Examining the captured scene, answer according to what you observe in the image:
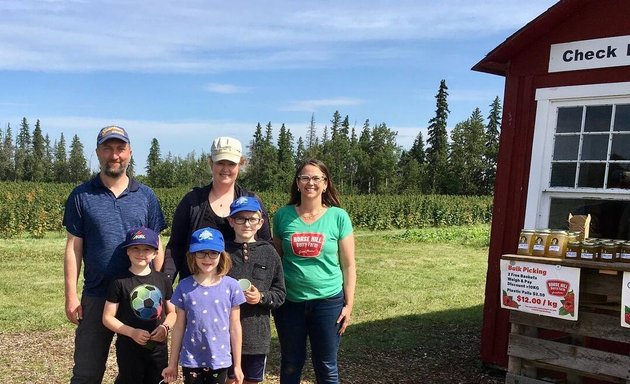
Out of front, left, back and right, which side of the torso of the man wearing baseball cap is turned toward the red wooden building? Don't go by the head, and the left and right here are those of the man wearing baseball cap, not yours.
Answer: left

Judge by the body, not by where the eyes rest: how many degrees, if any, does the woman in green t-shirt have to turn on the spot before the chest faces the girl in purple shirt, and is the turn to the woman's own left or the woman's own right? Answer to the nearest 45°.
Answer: approximately 45° to the woman's own right

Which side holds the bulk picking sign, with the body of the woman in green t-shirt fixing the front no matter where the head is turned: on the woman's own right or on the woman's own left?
on the woman's own left

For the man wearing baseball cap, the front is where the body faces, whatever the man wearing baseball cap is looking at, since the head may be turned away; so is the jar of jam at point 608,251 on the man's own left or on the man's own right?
on the man's own left

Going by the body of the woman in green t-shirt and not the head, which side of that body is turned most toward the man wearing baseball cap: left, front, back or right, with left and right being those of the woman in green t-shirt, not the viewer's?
right

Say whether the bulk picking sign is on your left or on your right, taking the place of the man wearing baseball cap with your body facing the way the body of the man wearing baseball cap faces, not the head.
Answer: on your left

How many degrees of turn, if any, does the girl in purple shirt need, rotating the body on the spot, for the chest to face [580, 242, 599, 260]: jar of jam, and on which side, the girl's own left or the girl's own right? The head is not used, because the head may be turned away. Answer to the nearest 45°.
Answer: approximately 90° to the girl's own left
